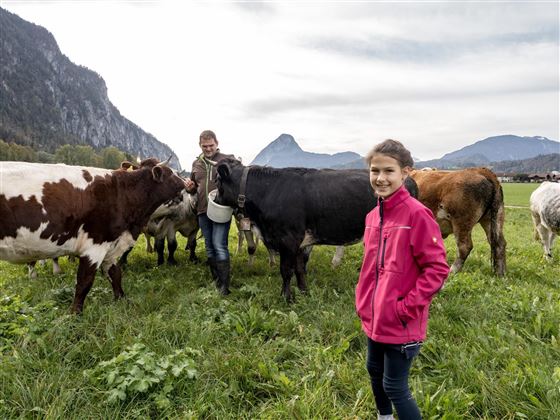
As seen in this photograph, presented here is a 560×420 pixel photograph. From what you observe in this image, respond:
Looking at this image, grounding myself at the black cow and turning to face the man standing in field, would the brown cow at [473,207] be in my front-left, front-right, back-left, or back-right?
back-right

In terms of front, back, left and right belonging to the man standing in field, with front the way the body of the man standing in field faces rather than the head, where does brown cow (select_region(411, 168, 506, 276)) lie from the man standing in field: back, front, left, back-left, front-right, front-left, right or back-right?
left

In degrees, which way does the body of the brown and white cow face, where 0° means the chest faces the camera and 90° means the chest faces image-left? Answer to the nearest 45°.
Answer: approximately 270°

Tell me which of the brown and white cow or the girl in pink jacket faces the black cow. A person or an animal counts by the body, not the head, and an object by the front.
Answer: the brown and white cow

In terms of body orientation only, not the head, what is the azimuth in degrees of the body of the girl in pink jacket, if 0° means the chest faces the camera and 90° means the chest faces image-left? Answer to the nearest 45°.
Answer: approximately 45°

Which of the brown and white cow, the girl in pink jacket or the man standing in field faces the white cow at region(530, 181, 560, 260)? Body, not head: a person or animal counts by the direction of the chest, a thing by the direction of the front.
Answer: the brown and white cow

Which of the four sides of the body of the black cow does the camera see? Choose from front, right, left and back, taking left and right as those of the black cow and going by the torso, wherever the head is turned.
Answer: left

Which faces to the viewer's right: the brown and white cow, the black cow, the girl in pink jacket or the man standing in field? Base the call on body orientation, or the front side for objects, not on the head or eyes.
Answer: the brown and white cow

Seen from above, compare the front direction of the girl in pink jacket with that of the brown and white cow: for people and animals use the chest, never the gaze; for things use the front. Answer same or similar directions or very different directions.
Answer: very different directions

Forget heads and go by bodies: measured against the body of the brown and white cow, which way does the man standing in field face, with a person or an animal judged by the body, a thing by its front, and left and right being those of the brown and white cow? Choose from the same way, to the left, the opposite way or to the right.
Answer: to the right

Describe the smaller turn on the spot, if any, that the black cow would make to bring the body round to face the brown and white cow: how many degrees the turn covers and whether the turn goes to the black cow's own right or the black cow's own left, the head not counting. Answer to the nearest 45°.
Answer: approximately 45° to the black cow's own left

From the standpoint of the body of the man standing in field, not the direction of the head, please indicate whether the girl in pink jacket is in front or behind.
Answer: in front
